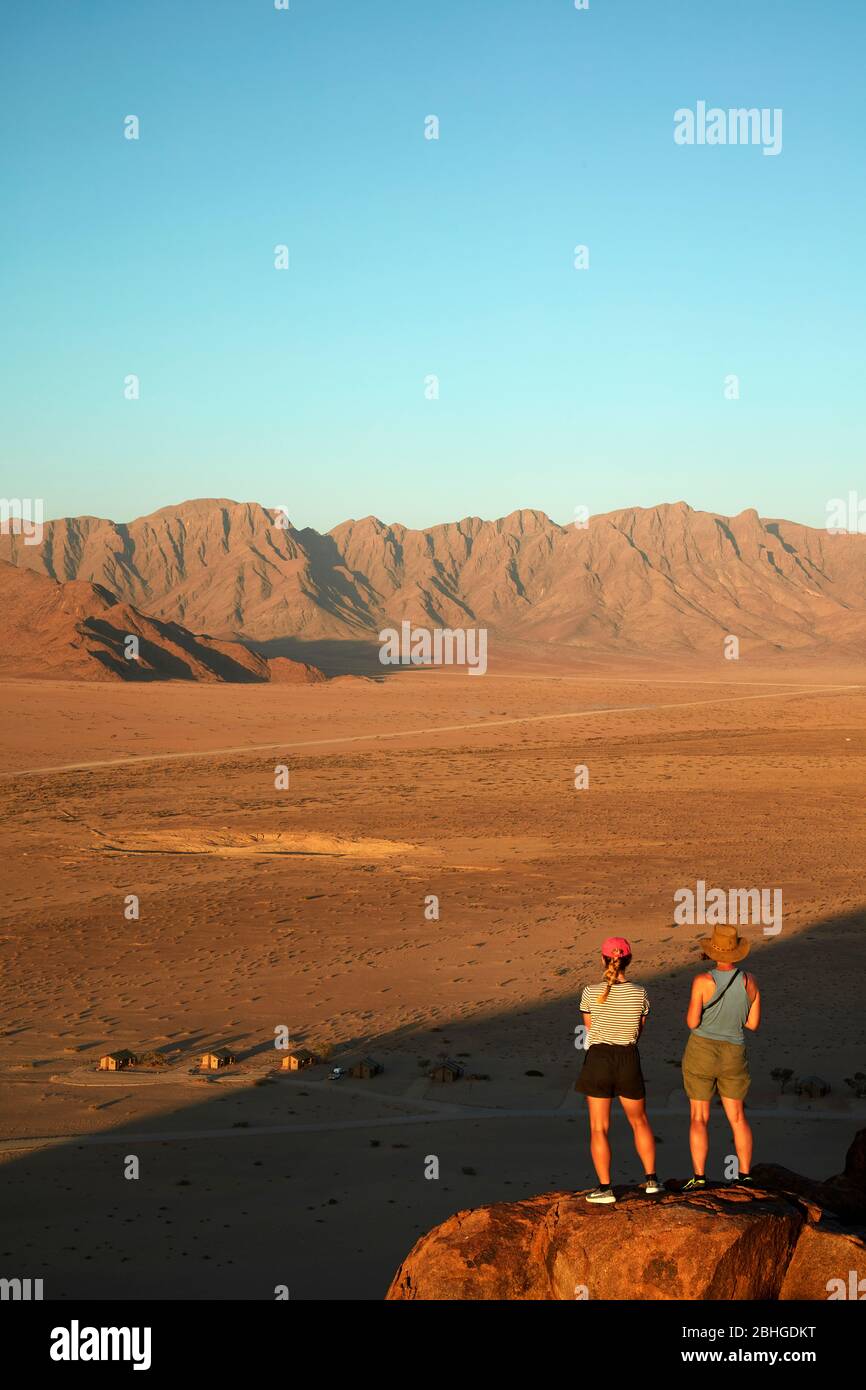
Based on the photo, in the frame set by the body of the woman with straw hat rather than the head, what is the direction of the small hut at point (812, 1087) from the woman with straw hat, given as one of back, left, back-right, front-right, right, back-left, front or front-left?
front

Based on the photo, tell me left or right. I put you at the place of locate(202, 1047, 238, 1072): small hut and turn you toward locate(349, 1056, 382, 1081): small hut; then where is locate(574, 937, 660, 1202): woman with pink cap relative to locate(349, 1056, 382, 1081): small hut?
right

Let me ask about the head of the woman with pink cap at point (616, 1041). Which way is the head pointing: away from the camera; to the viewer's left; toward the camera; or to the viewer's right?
away from the camera

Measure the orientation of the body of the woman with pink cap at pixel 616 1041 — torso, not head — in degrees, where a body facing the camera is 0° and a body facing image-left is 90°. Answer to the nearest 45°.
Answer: approximately 180°

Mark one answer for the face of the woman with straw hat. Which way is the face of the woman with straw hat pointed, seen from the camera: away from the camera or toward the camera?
away from the camera

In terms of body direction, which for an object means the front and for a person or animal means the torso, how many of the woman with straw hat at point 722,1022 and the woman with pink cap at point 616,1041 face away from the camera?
2

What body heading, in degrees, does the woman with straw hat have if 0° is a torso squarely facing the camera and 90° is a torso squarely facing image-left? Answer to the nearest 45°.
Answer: approximately 180°

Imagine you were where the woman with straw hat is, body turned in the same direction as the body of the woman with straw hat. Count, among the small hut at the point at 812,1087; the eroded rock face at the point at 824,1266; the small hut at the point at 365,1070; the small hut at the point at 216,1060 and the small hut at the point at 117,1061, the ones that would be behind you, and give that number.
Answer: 1

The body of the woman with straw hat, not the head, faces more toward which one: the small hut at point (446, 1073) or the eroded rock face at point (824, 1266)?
the small hut

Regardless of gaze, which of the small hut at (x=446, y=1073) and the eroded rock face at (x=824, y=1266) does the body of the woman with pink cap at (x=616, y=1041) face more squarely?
the small hut
